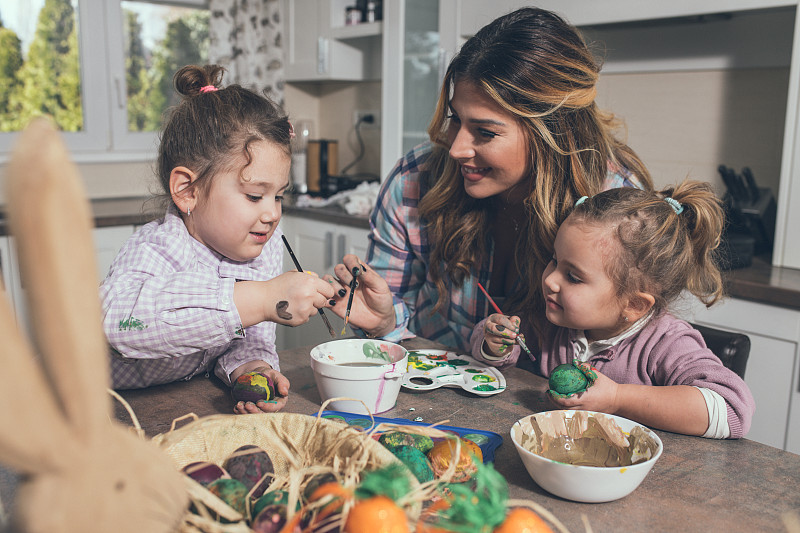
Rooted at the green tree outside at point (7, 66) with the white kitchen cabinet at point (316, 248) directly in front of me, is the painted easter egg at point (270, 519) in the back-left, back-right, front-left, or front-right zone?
front-right

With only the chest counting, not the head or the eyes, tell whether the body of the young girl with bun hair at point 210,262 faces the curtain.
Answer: no

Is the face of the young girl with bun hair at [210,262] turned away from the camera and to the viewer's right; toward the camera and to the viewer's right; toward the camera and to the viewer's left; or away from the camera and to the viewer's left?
toward the camera and to the viewer's right

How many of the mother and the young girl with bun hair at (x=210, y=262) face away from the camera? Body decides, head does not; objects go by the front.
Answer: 0

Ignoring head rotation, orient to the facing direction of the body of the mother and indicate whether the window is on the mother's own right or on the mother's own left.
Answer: on the mother's own right

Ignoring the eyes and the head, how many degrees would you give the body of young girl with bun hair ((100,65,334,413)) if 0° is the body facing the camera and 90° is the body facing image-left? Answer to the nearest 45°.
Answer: approximately 315°

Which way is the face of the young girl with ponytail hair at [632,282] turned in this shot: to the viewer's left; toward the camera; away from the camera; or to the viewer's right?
to the viewer's left

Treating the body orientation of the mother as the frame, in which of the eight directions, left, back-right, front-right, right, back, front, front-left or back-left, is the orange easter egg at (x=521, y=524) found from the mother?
front-left

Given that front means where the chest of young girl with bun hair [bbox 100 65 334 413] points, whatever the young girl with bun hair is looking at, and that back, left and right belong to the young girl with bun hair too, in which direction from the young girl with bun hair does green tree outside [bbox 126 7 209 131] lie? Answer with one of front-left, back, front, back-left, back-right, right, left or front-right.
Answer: back-left

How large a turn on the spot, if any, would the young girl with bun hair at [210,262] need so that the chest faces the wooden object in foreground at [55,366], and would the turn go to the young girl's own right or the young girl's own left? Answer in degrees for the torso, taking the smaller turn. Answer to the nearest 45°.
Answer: approximately 45° to the young girl's own right

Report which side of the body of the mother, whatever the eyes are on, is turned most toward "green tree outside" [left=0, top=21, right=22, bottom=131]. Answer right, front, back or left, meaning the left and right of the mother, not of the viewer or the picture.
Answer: right

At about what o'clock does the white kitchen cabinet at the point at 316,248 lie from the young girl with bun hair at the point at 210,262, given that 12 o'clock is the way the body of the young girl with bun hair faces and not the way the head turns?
The white kitchen cabinet is roughly at 8 o'clock from the young girl with bun hair.

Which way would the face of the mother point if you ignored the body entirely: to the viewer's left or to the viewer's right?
to the viewer's left

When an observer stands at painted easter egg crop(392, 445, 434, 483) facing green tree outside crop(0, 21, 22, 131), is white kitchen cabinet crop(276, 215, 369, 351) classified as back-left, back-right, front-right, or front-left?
front-right

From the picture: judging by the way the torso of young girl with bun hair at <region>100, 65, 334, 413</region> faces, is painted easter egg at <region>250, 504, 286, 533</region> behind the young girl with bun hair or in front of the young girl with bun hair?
in front

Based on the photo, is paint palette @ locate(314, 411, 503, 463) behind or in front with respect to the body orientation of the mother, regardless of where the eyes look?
in front

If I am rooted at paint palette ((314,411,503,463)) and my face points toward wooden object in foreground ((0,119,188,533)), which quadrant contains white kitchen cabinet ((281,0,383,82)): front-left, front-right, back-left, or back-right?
back-right
